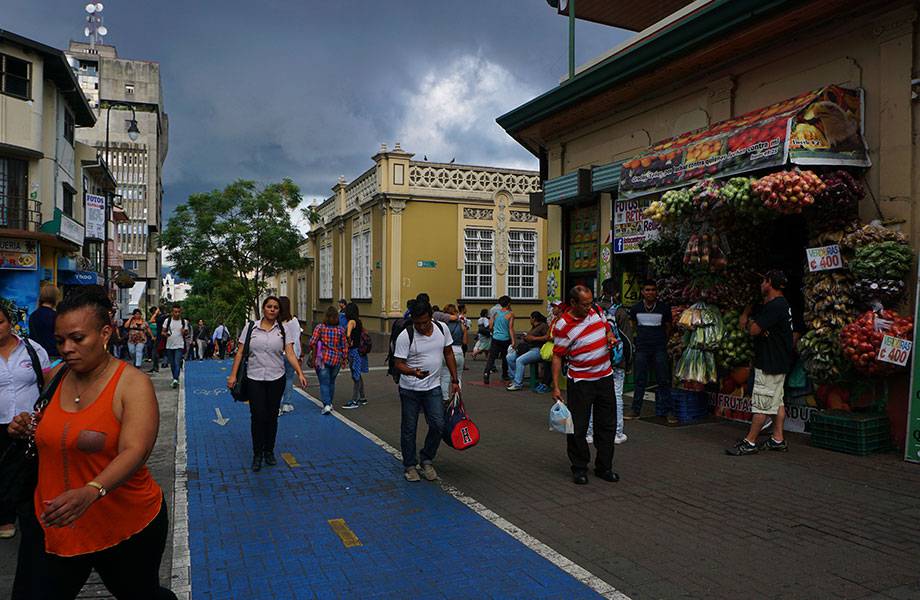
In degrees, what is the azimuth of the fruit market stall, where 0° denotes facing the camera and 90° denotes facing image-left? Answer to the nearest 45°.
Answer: approximately 45°

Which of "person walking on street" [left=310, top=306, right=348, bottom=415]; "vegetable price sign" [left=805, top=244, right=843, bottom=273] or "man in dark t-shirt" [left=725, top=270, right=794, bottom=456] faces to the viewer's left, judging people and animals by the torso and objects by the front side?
the man in dark t-shirt

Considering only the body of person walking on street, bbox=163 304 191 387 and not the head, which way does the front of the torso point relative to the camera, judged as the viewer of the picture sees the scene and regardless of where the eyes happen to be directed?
toward the camera

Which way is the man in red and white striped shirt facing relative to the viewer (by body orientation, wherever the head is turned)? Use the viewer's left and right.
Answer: facing the viewer and to the right of the viewer

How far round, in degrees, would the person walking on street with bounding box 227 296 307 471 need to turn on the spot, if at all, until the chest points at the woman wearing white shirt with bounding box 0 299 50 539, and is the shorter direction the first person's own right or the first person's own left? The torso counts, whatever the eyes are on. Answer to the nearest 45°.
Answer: approximately 45° to the first person's own right

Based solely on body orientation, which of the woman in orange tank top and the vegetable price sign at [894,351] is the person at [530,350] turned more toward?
the woman in orange tank top

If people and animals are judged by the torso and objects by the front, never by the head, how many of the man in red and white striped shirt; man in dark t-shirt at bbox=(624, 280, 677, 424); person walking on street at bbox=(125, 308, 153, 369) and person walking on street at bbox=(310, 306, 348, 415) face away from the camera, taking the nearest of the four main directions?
1

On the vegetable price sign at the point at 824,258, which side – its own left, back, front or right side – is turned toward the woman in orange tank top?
front

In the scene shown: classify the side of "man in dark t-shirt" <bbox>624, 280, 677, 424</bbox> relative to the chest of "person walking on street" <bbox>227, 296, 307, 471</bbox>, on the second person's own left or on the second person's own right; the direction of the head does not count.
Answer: on the second person's own left

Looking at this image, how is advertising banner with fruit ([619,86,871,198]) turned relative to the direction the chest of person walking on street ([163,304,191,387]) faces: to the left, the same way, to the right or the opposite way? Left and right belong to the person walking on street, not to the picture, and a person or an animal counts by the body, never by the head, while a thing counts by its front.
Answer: to the right

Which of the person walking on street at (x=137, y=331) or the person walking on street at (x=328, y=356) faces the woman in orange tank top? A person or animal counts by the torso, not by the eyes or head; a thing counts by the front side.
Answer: the person walking on street at (x=137, y=331)

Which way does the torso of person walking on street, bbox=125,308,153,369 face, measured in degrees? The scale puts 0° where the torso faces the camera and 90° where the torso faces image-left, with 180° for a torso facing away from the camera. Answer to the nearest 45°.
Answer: approximately 0°

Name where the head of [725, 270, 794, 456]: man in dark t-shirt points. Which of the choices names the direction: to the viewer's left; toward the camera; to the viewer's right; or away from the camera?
to the viewer's left

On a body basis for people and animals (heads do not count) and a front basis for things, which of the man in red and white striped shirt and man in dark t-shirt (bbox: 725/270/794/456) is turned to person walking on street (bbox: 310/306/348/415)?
the man in dark t-shirt

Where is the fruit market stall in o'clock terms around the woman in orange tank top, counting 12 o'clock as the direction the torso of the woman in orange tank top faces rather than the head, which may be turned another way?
The fruit market stall is roughly at 7 o'clock from the woman in orange tank top.
